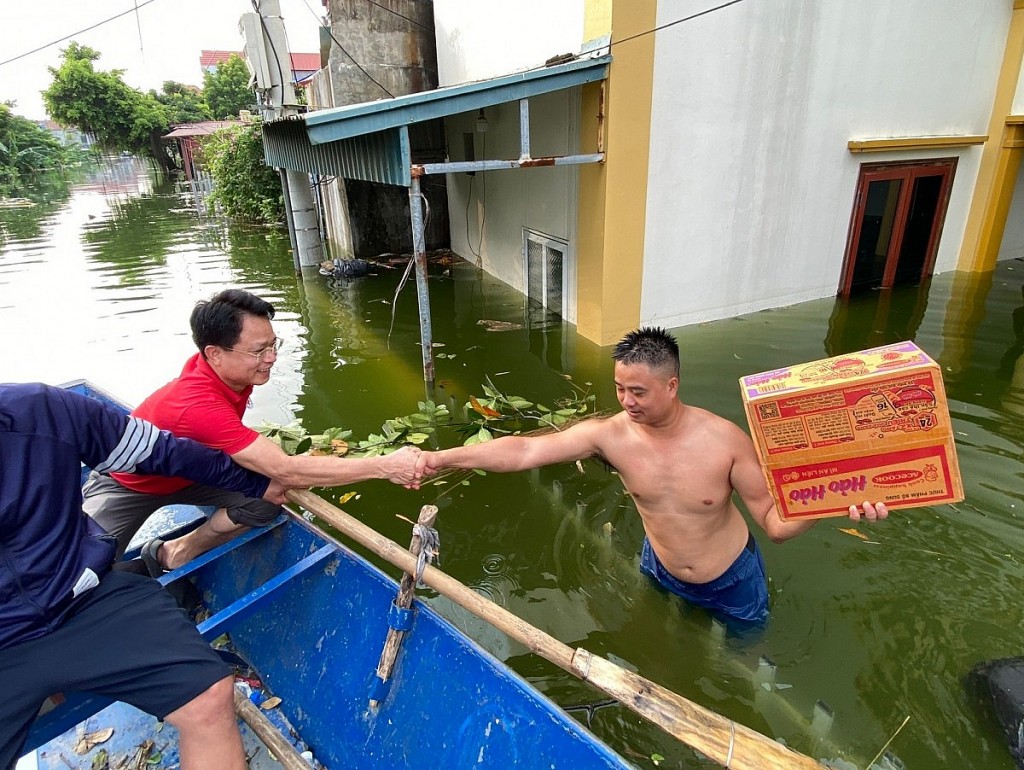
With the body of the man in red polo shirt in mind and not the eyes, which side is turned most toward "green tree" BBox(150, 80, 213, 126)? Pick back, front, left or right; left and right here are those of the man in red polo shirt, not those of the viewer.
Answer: left

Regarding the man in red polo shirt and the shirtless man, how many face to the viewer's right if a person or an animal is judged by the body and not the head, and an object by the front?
1

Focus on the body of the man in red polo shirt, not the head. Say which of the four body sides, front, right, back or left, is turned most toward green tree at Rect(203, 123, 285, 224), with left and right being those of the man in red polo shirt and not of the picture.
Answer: left

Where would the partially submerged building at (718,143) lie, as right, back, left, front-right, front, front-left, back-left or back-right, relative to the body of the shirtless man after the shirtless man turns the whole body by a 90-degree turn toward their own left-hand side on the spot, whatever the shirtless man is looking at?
left

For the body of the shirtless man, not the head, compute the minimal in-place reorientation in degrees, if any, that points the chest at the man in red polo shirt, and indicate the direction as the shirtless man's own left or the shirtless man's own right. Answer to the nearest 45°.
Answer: approximately 90° to the shirtless man's own right

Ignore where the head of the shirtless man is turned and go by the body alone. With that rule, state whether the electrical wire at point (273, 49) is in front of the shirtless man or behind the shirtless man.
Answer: behind

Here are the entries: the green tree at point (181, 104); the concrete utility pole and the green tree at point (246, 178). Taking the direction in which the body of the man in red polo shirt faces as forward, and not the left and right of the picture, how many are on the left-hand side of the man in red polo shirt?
3

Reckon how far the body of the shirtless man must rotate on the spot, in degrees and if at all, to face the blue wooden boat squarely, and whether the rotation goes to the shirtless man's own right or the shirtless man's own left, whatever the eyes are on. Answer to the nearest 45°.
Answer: approximately 45° to the shirtless man's own right

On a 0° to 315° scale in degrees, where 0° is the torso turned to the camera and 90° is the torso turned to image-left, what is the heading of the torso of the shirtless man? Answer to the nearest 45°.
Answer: approximately 0°

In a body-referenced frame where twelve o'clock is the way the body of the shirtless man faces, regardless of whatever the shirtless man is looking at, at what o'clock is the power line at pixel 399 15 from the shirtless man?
The power line is roughly at 5 o'clock from the shirtless man.

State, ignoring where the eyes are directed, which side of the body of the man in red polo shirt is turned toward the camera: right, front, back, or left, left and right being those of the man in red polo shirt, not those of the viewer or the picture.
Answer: right

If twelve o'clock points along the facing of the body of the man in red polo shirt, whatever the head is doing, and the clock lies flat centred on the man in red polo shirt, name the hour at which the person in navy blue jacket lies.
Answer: The person in navy blue jacket is roughly at 4 o'clock from the man in red polo shirt.

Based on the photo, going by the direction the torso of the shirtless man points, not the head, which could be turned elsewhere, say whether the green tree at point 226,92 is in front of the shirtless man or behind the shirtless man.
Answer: behind

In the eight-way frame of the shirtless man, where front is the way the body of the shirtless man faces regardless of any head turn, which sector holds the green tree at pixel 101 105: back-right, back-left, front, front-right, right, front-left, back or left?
back-right
